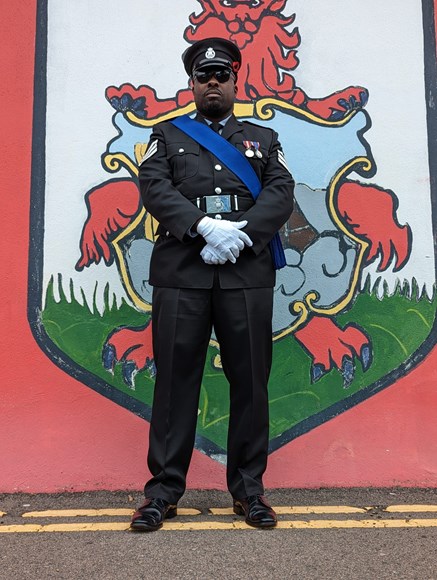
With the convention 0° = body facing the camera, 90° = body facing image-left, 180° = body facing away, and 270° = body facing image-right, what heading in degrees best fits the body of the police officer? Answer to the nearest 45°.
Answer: approximately 0°
